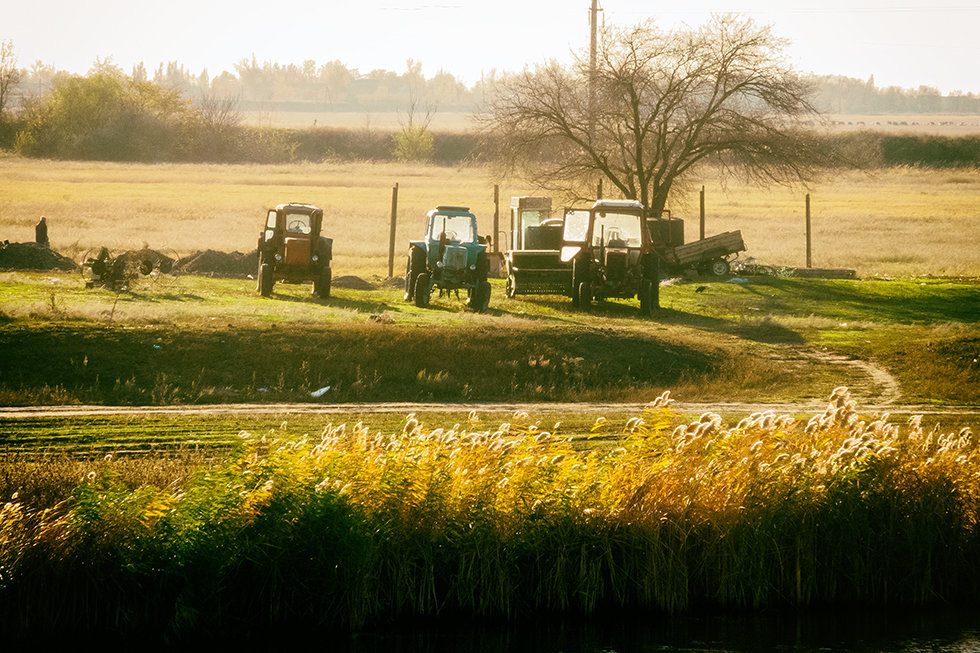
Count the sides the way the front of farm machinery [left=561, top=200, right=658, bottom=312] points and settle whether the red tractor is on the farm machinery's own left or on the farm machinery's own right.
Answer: on the farm machinery's own right

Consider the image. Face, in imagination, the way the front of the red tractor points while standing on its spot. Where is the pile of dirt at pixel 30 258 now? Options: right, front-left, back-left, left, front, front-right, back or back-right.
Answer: back-right

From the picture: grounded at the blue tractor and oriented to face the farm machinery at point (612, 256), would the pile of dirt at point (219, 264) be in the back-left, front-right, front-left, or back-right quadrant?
back-left

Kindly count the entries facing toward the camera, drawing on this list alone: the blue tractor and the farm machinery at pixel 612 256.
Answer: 2

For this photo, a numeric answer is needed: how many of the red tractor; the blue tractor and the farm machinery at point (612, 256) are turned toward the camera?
3

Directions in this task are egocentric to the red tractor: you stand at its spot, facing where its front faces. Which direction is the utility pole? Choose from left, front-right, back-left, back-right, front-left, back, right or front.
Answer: back-left

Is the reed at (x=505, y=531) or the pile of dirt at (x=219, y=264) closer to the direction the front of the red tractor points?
the reed

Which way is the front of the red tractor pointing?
toward the camera

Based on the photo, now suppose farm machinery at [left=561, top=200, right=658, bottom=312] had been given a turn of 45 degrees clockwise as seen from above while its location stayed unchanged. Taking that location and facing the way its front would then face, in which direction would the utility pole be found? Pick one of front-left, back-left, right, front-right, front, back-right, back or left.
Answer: back-right

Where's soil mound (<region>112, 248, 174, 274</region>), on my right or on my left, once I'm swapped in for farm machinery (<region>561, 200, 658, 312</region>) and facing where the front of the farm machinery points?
on my right

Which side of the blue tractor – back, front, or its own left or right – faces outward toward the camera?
front
